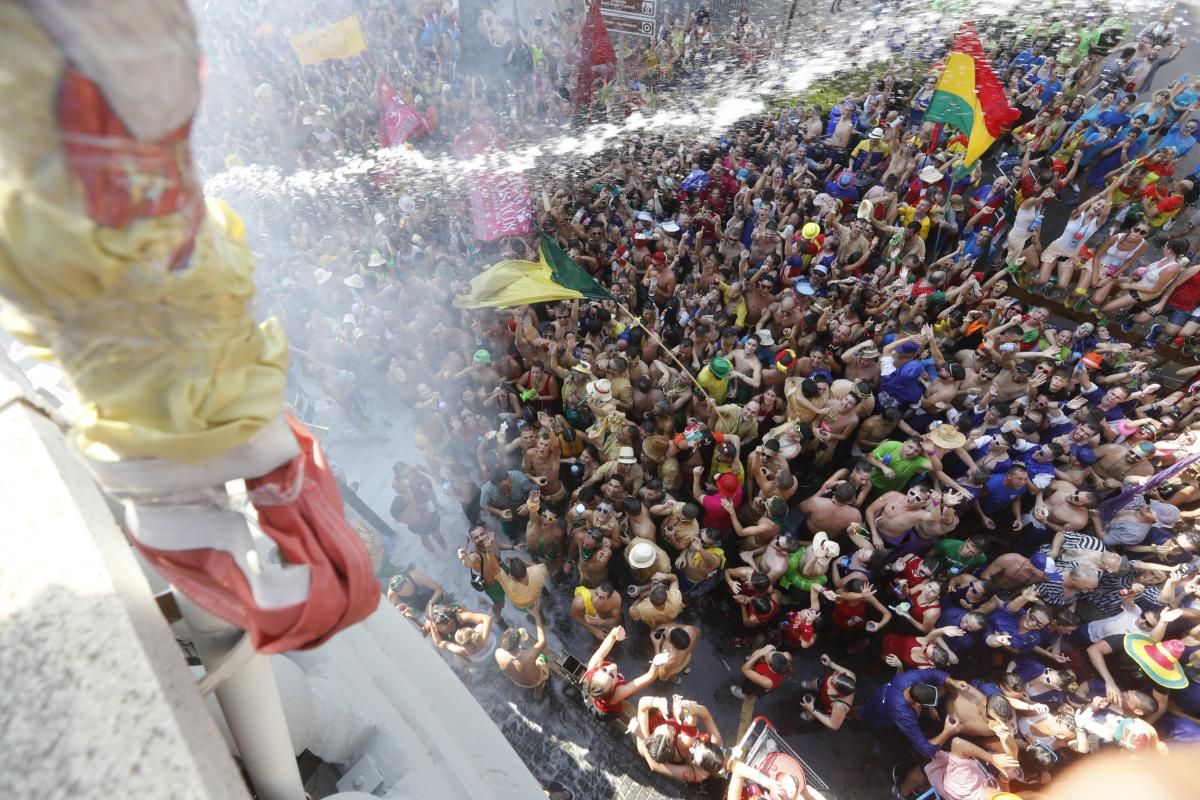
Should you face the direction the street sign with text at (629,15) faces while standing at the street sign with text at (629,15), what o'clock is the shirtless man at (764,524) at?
The shirtless man is roughly at 12 o'clock from the street sign with text.

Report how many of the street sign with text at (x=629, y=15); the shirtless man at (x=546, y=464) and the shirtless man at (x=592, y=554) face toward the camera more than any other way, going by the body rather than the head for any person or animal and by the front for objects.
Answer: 3

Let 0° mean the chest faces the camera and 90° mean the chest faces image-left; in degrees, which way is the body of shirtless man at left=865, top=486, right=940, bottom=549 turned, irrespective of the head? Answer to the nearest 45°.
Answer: approximately 45°

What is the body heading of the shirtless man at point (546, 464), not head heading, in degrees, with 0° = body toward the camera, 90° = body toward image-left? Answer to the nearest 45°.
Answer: approximately 0°

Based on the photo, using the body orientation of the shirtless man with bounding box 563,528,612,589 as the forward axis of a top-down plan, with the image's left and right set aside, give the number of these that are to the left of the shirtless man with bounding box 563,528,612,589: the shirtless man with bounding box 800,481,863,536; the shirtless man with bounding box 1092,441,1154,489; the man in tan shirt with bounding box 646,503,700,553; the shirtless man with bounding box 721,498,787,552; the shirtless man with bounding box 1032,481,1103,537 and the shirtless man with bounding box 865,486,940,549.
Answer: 6

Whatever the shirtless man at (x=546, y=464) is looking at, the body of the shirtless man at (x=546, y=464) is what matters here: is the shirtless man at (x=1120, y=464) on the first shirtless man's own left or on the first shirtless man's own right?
on the first shirtless man's own left

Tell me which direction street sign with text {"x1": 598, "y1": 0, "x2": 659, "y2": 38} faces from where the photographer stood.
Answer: facing the viewer

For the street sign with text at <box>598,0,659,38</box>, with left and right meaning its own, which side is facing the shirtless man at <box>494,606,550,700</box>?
front

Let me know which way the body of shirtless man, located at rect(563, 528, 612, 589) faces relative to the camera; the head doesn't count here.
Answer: toward the camera

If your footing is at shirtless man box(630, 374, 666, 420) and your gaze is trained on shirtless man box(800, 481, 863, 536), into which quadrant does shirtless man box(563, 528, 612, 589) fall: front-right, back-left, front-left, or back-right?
front-right

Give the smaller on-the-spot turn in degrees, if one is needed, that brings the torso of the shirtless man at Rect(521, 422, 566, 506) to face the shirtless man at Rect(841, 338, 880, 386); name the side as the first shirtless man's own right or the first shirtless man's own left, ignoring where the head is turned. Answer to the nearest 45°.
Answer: approximately 90° to the first shirtless man's own left

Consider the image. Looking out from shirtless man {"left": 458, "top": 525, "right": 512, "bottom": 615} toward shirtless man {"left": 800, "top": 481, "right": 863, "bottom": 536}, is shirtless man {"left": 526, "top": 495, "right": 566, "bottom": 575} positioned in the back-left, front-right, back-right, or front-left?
front-left
